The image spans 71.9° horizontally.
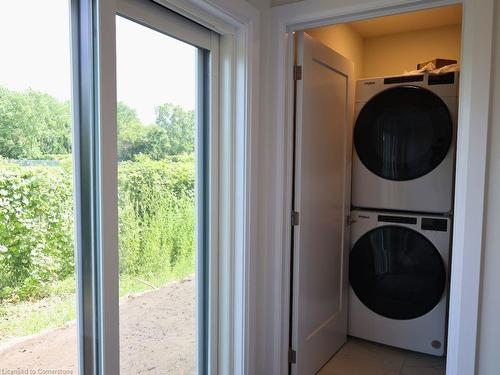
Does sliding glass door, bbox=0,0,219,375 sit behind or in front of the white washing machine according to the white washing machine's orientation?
in front

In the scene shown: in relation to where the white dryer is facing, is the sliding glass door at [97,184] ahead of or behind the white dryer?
ahead

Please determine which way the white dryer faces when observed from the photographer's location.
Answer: facing the viewer

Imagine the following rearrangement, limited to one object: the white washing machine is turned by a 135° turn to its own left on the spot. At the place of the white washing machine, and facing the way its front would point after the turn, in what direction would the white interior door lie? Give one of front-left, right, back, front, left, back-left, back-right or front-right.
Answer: back

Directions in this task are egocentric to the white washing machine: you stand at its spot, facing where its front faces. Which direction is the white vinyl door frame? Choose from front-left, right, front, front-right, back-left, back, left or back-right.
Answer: front-right

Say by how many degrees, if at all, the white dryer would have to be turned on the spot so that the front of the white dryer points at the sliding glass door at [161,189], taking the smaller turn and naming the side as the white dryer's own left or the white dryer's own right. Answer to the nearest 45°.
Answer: approximately 45° to the white dryer's own right

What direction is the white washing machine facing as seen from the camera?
toward the camera

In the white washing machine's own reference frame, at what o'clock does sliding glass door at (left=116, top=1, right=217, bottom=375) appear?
The sliding glass door is roughly at 1 o'clock from the white washing machine.
